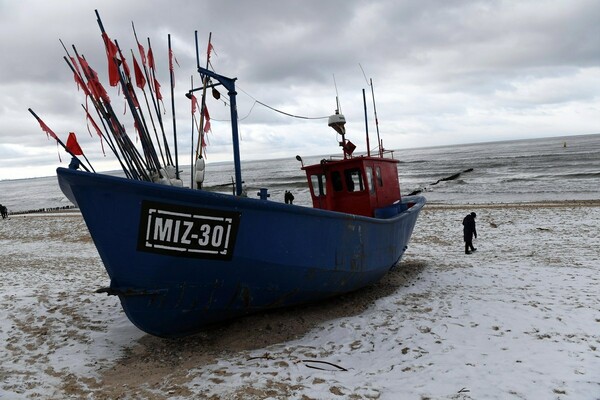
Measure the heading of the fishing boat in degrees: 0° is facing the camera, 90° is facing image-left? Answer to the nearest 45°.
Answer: approximately 45°
